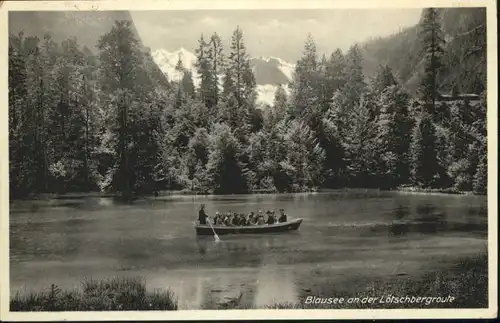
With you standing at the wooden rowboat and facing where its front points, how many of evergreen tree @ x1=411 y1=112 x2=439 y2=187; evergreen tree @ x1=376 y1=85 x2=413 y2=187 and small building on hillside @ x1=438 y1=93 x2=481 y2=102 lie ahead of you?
3

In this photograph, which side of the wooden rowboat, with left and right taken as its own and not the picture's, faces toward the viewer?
right

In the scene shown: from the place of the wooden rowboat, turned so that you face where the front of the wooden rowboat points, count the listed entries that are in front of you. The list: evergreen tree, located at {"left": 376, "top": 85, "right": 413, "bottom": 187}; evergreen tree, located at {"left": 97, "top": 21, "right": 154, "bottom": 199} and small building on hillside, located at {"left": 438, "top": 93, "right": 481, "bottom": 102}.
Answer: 2

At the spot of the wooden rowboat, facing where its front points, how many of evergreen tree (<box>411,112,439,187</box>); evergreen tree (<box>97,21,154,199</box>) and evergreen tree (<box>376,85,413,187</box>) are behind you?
1

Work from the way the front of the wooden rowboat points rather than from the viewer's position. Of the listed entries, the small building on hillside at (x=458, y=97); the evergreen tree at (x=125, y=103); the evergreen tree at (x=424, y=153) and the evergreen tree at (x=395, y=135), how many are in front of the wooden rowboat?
3
